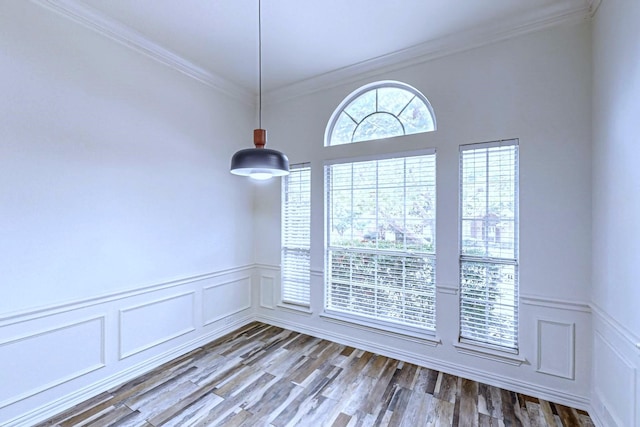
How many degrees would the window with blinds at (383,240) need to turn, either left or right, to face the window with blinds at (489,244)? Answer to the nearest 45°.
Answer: approximately 135° to its left

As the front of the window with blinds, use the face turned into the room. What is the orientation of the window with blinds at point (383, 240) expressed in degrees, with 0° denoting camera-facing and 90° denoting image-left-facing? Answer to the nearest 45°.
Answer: approximately 45°

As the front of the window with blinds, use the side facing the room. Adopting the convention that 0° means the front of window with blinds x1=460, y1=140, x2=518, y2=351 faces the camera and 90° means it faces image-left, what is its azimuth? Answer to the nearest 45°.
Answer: approximately 45°

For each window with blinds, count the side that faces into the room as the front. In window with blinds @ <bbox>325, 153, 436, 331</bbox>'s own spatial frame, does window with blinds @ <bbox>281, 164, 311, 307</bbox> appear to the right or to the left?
on its right

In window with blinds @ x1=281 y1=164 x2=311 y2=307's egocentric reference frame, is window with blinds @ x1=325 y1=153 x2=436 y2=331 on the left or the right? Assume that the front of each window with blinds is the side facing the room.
on its left
